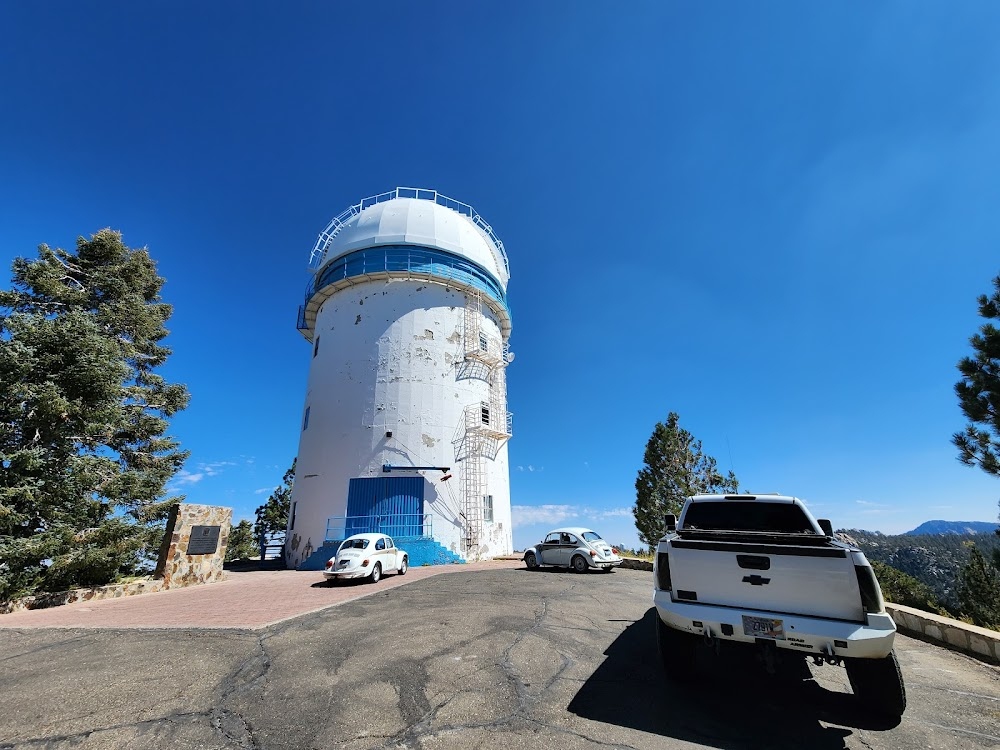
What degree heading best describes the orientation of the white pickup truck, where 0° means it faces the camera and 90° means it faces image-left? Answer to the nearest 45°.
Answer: approximately 180°

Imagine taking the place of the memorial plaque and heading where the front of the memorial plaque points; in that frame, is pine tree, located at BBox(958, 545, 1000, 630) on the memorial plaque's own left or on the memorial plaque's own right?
on the memorial plaque's own left

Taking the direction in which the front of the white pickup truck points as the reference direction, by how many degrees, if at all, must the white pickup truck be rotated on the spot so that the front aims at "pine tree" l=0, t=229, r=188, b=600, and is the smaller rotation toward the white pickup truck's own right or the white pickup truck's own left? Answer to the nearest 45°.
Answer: approximately 90° to the white pickup truck's own left

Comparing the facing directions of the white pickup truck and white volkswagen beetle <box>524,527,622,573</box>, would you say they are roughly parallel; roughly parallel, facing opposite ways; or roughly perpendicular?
roughly perpendicular

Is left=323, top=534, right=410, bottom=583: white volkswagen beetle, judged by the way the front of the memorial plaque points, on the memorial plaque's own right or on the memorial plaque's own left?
on the memorial plaque's own left

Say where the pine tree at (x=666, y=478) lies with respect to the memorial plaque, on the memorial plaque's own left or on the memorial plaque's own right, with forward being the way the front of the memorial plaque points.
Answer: on the memorial plaque's own left

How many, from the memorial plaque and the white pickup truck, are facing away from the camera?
1
